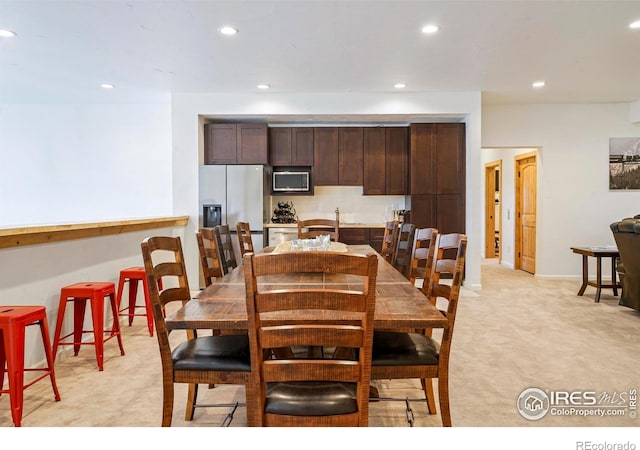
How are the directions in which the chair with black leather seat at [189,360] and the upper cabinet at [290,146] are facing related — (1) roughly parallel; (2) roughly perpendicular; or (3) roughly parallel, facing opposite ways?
roughly perpendicular

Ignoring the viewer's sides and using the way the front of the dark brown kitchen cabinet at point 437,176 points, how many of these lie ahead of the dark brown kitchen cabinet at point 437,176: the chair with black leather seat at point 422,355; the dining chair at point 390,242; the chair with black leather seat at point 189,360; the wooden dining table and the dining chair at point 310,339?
5

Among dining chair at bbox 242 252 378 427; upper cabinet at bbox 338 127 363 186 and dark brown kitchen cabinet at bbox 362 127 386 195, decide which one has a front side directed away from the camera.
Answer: the dining chair

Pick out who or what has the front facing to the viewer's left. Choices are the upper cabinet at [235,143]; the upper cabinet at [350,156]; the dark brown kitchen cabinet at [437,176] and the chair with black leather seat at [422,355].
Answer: the chair with black leather seat

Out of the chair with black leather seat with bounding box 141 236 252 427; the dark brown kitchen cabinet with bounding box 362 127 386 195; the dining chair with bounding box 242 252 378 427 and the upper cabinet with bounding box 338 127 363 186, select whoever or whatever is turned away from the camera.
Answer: the dining chair

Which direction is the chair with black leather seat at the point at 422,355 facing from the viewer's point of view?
to the viewer's left

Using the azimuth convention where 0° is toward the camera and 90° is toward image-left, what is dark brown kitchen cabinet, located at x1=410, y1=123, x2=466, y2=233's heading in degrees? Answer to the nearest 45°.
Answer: approximately 0°

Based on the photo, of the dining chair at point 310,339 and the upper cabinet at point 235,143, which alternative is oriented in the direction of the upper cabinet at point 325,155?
the dining chair

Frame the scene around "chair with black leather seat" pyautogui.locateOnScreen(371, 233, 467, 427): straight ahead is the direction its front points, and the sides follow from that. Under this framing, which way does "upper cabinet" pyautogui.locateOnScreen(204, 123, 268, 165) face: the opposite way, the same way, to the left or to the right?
to the left

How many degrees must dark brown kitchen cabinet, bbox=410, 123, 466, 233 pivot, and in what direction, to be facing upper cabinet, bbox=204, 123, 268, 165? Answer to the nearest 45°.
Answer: approximately 90° to its right
